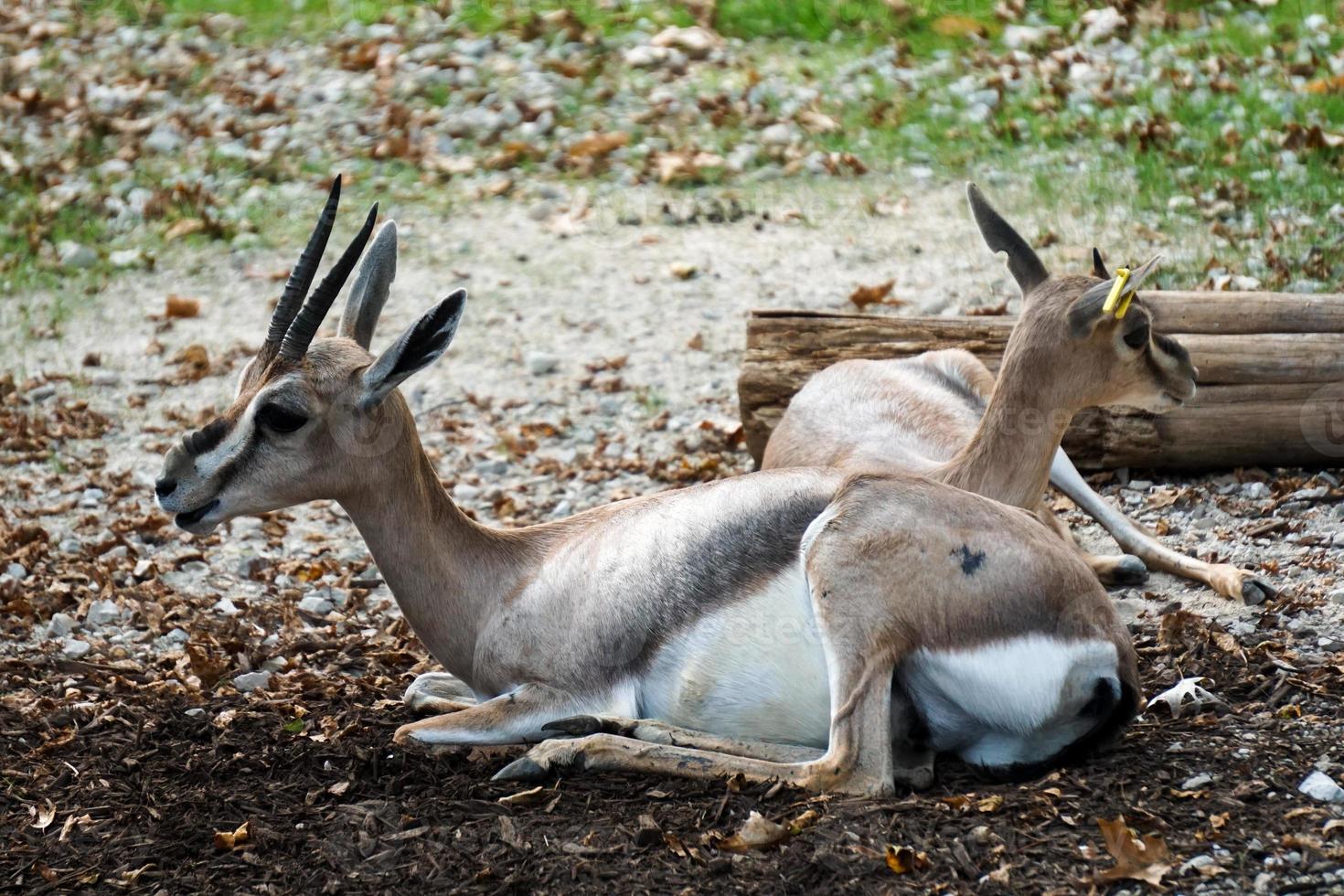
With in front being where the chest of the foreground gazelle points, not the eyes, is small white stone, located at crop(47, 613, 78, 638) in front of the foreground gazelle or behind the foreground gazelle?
in front

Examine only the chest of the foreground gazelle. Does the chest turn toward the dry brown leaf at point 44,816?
yes

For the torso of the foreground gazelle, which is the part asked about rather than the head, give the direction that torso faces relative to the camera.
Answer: to the viewer's left

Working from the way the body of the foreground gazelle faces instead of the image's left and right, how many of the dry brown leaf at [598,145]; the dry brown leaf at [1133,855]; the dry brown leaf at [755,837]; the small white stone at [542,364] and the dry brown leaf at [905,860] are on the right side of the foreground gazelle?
2

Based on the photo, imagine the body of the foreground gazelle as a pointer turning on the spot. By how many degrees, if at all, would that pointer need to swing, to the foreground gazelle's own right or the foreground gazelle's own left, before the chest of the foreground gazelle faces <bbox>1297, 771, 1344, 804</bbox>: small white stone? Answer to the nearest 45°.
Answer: approximately 135° to the foreground gazelle's own left

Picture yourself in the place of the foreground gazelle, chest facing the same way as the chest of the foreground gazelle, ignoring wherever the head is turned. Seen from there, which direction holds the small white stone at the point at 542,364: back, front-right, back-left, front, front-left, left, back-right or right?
right

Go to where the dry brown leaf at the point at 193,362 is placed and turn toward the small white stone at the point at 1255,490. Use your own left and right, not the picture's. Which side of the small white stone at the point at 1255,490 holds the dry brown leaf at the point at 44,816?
right

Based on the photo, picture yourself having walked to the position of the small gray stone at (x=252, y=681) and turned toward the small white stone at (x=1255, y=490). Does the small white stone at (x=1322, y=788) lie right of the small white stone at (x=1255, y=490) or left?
right

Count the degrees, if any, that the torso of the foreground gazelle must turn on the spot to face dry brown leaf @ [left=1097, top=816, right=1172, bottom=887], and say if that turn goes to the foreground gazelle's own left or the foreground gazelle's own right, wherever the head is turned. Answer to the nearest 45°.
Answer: approximately 135° to the foreground gazelle's own left

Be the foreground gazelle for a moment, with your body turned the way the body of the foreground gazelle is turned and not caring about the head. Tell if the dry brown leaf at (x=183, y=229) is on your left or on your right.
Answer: on your right

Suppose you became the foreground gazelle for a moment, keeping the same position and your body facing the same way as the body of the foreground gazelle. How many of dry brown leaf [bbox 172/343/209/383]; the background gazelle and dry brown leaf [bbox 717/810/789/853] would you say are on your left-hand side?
1

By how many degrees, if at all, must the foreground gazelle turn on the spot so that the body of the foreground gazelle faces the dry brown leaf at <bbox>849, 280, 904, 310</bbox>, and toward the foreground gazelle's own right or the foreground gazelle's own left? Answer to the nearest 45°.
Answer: approximately 90° to the foreground gazelle's own right

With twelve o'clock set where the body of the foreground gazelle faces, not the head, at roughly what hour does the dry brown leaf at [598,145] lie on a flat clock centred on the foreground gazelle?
The dry brown leaf is roughly at 3 o'clock from the foreground gazelle.
